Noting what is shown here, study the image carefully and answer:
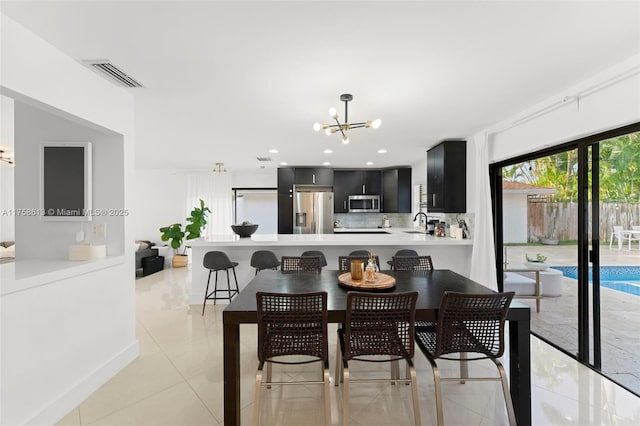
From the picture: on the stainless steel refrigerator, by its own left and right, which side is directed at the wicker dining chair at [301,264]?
front

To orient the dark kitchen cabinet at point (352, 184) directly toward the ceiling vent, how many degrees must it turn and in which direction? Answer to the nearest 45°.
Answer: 0° — it already faces it

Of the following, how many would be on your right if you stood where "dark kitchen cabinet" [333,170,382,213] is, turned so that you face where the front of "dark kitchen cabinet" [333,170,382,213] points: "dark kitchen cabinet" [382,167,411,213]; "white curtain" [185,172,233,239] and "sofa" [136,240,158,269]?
2

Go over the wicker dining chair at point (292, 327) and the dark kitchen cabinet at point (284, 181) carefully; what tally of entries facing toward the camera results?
1

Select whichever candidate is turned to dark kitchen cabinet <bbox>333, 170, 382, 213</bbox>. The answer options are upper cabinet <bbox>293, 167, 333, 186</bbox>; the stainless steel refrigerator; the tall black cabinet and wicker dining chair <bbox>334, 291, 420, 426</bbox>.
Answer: the wicker dining chair

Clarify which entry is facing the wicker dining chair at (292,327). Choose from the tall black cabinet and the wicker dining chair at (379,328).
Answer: the tall black cabinet

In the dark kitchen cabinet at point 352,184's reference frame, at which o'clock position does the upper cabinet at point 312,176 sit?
The upper cabinet is roughly at 2 o'clock from the dark kitchen cabinet.

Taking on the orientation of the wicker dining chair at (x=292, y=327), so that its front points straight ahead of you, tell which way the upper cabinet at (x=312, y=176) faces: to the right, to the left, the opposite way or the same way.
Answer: the opposite way

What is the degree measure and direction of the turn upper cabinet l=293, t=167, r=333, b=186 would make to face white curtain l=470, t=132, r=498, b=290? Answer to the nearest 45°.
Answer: approximately 45° to its left

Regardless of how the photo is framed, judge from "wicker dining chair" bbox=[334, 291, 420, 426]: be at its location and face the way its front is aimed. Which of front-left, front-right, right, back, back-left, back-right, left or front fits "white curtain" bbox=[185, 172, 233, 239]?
front-left

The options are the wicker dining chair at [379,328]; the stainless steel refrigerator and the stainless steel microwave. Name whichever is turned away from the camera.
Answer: the wicker dining chair

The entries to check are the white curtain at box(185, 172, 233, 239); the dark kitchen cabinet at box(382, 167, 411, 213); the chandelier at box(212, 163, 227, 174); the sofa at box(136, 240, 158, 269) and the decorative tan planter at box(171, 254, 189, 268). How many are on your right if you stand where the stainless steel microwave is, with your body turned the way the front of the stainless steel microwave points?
4

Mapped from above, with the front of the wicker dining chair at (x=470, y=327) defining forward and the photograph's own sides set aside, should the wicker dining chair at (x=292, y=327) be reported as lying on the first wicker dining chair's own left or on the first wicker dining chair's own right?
on the first wicker dining chair's own left

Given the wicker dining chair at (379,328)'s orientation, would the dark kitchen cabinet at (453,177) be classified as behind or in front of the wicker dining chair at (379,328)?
in front

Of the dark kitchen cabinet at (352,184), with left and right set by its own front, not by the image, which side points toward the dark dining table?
front
